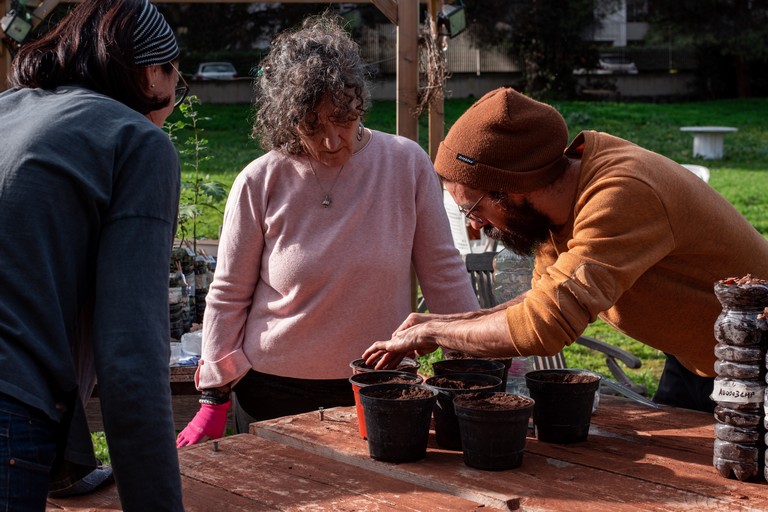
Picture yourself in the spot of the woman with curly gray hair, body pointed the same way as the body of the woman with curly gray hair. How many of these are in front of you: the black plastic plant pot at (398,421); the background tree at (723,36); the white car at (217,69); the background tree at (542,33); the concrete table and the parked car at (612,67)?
1

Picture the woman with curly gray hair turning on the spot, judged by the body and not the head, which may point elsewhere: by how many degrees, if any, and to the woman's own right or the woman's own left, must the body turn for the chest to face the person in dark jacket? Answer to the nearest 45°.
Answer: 0° — they already face them

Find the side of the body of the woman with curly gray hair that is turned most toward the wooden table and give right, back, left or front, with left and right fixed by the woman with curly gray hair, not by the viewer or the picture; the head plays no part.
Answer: front

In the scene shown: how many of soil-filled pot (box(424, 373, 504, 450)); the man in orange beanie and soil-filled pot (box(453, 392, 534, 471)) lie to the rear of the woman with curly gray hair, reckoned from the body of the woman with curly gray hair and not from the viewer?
0

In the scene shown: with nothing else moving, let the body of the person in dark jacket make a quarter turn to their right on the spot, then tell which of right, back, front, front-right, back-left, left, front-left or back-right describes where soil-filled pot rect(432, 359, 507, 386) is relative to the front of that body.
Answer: left

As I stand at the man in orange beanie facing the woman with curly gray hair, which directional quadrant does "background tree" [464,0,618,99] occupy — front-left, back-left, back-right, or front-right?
front-right

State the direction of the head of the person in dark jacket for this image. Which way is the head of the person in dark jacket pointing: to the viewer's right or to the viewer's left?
to the viewer's right

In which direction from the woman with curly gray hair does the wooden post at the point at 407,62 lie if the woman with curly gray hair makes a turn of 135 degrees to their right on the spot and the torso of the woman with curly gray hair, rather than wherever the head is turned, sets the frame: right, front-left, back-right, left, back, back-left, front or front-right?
front-right

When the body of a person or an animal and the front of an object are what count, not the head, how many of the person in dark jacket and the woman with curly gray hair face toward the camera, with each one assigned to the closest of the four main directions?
1

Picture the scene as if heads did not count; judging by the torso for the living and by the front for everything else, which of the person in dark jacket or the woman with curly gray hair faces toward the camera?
the woman with curly gray hair

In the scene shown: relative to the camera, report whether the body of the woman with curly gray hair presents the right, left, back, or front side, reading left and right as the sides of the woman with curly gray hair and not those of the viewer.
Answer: front

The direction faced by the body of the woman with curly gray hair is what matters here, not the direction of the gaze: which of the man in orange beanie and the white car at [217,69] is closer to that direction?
the man in orange beanie

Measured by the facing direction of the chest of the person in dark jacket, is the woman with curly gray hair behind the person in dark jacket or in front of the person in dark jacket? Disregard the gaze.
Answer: in front

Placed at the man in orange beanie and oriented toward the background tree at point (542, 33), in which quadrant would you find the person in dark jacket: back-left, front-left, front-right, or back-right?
back-left

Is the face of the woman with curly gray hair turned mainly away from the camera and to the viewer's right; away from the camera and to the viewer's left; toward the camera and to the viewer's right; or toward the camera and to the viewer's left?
toward the camera and to the viewer's right

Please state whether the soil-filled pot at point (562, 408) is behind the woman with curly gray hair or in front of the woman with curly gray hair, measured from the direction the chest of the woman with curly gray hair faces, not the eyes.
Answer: in front

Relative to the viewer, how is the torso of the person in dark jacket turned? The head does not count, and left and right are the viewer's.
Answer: facing away from the viewer and to the right of the viewer

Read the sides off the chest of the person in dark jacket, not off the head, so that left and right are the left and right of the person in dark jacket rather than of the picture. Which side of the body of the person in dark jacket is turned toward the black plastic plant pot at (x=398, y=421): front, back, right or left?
front
